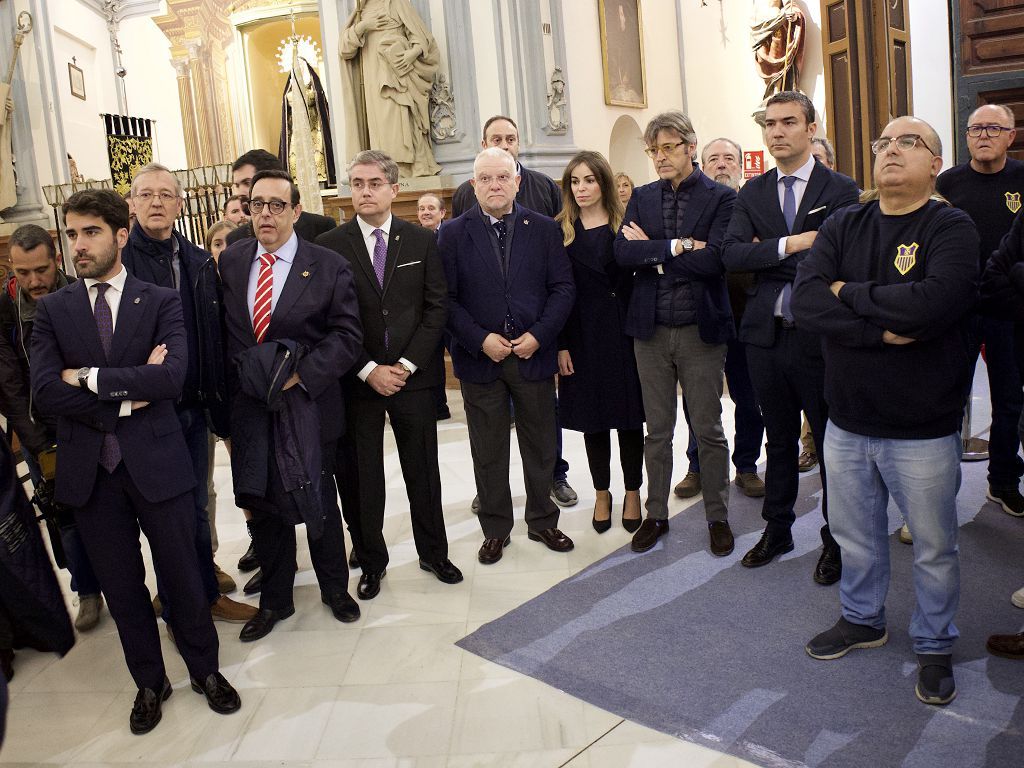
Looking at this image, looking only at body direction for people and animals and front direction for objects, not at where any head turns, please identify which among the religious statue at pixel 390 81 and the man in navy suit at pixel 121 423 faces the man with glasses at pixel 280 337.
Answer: the religious statue

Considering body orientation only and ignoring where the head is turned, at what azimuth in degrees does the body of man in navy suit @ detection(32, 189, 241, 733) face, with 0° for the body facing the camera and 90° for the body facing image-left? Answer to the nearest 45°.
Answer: approximately 0°

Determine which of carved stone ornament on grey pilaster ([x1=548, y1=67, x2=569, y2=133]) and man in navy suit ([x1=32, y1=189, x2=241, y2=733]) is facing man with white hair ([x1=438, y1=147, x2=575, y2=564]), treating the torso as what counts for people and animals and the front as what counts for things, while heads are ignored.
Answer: the carved stone ornament on grey pilaster

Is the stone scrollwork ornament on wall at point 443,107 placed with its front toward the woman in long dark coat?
yes

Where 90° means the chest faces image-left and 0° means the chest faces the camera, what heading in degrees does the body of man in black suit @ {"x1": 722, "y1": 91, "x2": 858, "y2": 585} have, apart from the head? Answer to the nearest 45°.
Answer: approximately 45°

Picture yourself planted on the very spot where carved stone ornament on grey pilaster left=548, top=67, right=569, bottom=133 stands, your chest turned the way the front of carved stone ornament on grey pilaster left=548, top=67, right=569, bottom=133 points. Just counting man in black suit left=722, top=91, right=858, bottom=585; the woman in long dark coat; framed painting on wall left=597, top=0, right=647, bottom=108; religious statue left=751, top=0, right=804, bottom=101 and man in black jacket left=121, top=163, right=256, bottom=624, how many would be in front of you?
3

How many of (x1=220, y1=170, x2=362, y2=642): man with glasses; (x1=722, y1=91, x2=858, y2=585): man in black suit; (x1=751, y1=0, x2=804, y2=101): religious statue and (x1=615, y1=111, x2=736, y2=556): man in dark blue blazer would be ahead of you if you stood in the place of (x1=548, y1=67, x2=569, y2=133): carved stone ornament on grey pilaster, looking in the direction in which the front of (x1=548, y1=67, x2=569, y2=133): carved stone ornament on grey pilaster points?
3

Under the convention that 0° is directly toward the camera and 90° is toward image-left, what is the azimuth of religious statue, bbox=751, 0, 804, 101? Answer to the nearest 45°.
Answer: approximately 45°

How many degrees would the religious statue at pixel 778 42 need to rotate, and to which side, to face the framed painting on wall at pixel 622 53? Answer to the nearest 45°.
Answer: approximately 45° to its right
